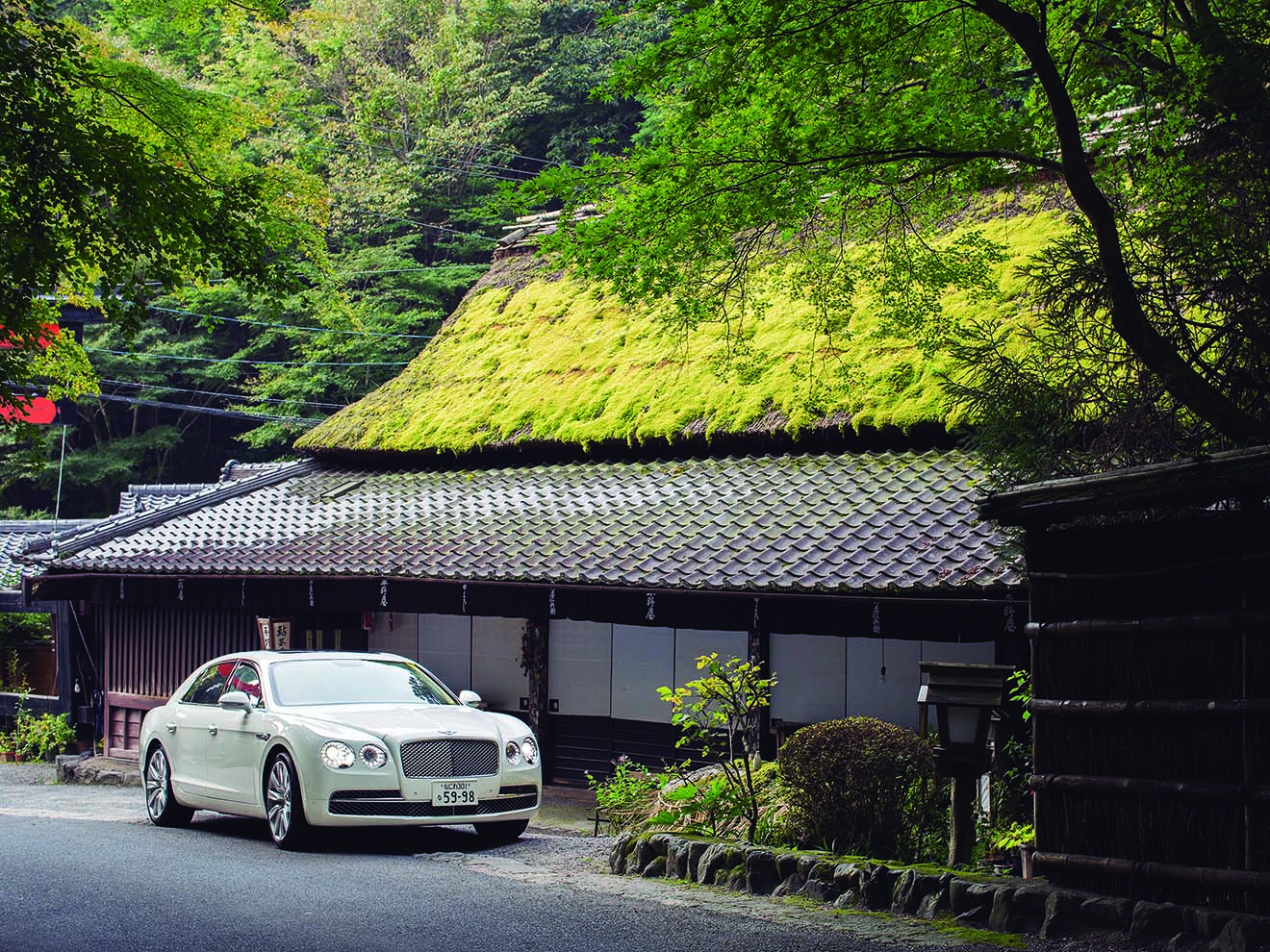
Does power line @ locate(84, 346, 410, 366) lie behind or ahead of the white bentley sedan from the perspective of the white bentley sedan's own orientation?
behind

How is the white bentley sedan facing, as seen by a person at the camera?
facing the viewer and to the right of the viewer

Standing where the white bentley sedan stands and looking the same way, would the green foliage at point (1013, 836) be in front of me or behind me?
in front

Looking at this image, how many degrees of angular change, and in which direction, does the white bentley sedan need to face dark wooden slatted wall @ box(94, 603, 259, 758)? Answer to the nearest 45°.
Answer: approximately 135° to its left

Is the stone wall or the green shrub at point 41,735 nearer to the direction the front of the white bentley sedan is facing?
the stone wall

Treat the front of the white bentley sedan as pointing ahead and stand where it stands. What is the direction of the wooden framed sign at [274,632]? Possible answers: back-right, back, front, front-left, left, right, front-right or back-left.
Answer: back-left

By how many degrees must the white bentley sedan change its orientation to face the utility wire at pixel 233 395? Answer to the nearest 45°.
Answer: approximately 135° to its left

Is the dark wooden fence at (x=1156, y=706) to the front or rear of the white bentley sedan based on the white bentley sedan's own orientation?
to the front

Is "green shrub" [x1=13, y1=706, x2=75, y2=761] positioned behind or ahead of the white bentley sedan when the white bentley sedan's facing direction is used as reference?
behind

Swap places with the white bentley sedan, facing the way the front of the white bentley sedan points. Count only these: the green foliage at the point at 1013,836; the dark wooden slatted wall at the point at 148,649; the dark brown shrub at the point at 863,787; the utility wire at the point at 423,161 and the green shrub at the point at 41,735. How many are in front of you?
2

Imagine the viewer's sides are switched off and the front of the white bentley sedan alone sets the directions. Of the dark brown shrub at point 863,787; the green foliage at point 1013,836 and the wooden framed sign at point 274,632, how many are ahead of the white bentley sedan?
2

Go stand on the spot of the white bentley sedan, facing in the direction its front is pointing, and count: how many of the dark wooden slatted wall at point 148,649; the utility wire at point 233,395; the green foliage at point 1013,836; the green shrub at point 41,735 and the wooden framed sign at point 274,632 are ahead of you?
1

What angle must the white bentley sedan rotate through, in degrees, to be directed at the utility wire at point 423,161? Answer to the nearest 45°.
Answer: approximately 135° to its left

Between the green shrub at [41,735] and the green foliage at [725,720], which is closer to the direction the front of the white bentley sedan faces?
the green foliage
